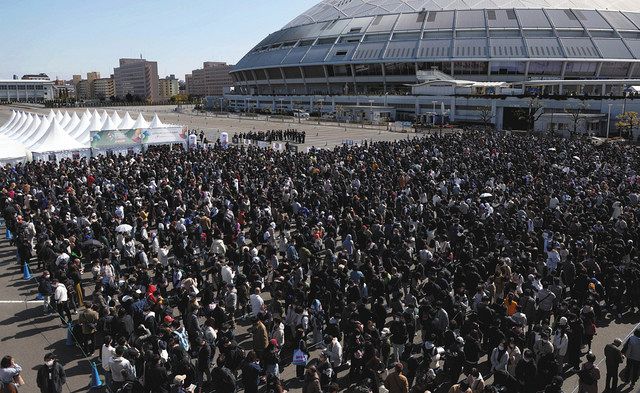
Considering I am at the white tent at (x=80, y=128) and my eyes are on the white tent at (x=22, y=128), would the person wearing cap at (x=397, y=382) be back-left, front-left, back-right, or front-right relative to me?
back-left

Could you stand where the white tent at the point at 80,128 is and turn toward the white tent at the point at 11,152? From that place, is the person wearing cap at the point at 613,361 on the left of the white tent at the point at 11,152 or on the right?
left

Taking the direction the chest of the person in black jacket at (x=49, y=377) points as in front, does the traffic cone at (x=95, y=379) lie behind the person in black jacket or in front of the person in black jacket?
behind

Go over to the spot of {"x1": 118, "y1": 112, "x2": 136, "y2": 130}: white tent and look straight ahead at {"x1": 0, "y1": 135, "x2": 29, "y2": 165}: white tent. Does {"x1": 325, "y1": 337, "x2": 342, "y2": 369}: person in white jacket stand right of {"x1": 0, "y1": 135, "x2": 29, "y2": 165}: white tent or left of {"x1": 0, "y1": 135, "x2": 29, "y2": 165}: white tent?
left
